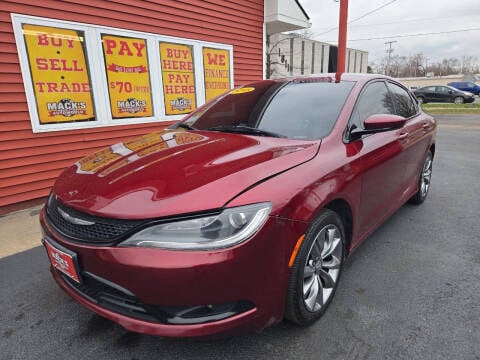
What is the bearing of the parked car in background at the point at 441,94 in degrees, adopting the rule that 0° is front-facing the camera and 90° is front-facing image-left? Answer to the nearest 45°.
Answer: approximately 270°

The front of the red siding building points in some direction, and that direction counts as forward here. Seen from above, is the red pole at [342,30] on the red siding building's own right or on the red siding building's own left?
on the red siding building's own left

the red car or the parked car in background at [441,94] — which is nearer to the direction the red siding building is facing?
the red car

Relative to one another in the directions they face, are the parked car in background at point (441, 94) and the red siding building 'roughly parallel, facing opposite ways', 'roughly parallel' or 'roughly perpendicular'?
roughly parallel

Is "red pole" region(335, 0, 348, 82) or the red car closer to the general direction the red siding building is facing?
the red car

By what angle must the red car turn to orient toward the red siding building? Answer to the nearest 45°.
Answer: approximately 90° to its right

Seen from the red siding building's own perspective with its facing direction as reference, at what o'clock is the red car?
The red car is roughly at 1 o'clock from the red siding building.

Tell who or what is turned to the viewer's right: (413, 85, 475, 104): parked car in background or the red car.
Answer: the parked car in background

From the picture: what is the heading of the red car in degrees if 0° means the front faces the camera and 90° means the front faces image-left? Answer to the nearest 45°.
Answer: approximately 45°

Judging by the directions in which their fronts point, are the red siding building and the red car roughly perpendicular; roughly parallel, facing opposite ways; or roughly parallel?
roughly perpendicular

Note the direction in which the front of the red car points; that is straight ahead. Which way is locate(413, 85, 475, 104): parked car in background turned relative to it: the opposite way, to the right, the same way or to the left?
to the left
